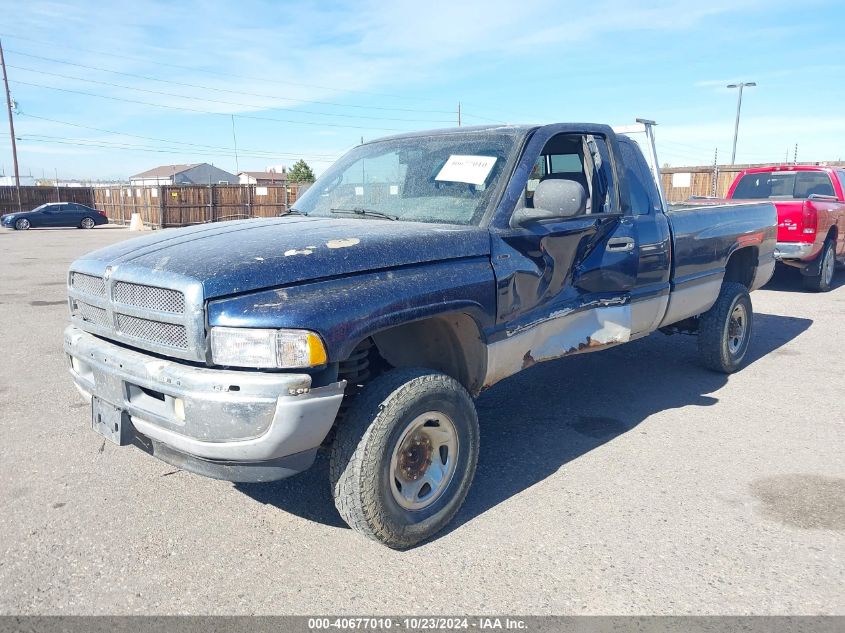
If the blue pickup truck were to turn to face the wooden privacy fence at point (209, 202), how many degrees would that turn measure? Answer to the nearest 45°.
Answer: approximately 135° to its right

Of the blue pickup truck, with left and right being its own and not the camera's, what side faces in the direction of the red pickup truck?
back

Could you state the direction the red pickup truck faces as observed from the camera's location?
facing away from the viewer and to the right of the viewer

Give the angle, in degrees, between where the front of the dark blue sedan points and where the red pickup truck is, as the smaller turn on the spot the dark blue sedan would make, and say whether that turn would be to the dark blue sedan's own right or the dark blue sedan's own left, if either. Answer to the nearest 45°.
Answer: approximately 90° to the dark blue sedan's own left

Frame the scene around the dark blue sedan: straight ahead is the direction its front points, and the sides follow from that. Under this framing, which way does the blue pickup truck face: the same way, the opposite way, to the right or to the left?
the same way

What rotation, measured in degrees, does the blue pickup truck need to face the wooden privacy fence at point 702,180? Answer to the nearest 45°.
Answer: approximately 180°

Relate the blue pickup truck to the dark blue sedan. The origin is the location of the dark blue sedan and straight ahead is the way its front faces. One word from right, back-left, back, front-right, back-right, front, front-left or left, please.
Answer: left

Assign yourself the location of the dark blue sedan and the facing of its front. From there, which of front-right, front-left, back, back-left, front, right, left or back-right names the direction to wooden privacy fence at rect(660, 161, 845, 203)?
back-left

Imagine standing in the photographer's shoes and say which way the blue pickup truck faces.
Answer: facing the viewer and to the left of the viewer

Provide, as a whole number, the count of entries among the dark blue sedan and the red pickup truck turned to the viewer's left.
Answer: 1

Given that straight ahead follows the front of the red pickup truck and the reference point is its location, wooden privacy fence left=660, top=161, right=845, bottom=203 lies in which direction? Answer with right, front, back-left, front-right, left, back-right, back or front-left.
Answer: front-left

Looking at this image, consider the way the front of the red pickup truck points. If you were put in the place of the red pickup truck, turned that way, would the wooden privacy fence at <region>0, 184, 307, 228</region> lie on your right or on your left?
on your left

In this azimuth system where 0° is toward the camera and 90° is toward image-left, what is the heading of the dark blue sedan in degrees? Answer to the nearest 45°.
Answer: approximately 90°

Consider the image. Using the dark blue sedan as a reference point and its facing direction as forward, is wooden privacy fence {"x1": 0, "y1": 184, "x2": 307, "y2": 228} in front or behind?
behind

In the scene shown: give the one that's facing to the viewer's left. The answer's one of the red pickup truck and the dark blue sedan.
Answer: the dark blue sedan
